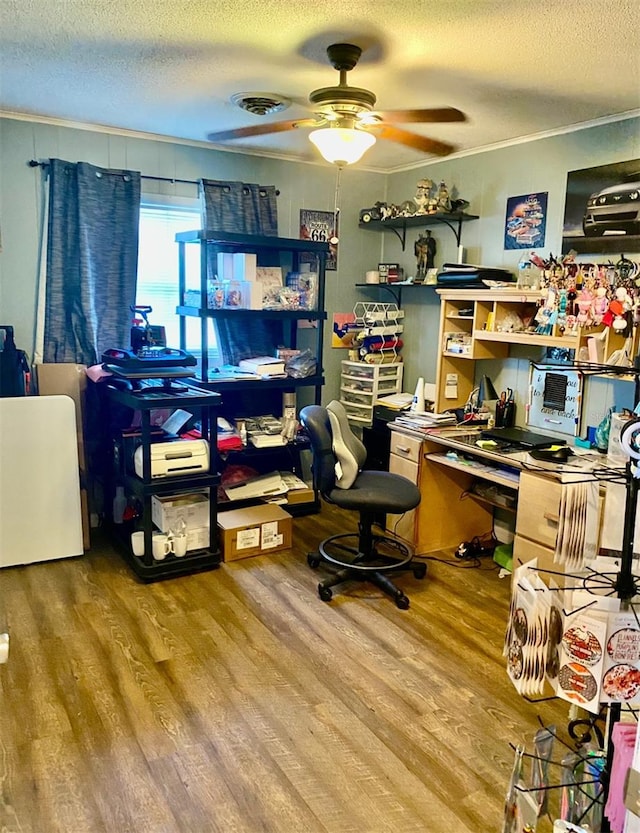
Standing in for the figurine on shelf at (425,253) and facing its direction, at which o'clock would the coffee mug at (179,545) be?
The coffee mug is roughly at 12 o'clock from the figurine on shelf.

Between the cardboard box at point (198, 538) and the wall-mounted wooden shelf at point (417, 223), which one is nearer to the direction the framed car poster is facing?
the cardboard box

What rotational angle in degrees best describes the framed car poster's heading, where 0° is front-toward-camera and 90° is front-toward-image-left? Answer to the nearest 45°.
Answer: approximately 45°

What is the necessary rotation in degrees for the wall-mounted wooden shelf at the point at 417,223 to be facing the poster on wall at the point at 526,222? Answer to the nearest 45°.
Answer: approximately 90° to its left

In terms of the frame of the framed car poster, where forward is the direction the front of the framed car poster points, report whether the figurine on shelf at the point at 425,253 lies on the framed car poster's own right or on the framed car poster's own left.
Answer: on the framed car poster's own right

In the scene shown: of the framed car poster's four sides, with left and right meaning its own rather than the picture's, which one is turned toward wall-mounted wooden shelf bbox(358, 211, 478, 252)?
right

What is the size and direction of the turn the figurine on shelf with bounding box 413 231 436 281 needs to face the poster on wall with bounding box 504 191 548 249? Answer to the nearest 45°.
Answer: approximately 90° to its left

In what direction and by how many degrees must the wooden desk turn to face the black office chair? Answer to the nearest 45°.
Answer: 0° — it already faces it

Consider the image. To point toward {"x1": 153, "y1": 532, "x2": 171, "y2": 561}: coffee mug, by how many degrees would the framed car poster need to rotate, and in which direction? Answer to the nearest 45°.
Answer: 0° — it already faces it
